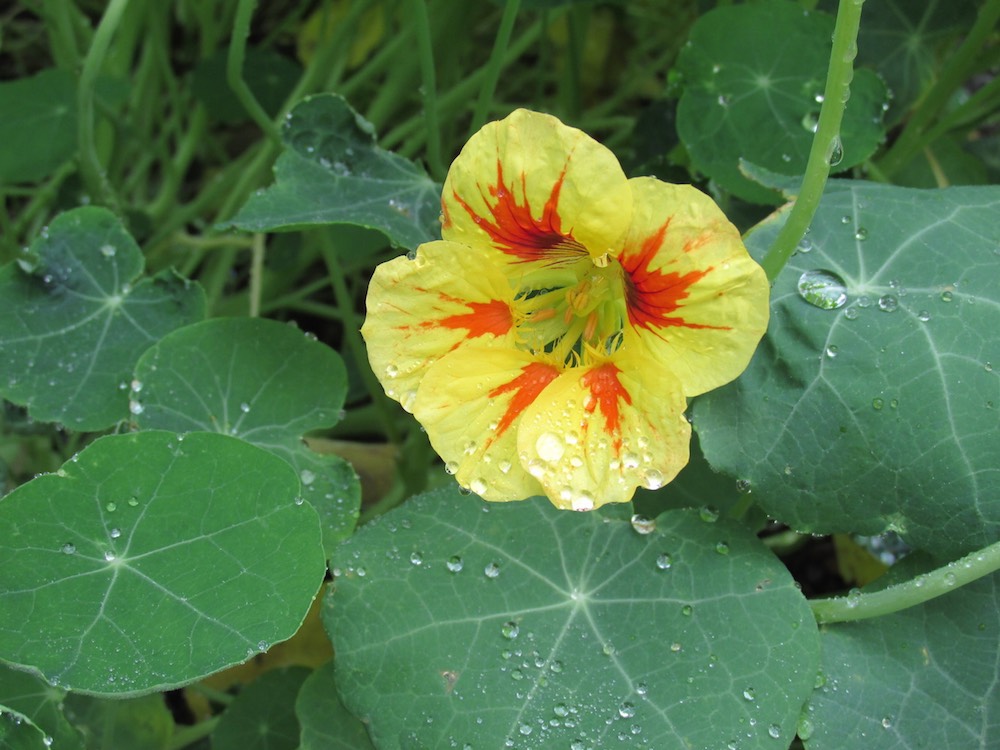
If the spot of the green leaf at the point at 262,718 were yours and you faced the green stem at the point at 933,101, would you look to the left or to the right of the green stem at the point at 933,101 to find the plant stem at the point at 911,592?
right

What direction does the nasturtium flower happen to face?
toward the camera

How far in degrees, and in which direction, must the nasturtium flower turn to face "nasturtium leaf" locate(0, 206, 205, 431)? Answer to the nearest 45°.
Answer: approximately 135° to its right

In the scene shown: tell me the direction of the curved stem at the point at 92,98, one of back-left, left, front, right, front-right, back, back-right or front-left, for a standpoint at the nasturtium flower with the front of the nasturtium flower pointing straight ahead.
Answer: back-right
